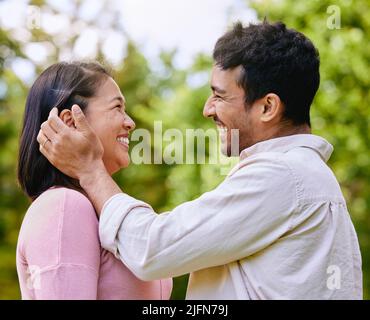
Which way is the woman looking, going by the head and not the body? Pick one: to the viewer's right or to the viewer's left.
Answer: to the viewer's right

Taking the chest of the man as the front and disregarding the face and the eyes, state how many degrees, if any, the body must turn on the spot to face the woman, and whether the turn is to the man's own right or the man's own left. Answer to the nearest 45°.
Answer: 0° — they already face them

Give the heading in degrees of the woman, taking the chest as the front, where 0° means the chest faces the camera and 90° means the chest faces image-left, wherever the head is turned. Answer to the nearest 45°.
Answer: approximately 270°

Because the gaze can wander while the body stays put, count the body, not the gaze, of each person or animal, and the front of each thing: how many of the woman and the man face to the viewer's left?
1

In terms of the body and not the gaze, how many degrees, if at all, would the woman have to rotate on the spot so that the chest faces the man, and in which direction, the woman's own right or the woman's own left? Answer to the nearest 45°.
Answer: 0° — they already face them

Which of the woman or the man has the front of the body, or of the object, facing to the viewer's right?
the woman

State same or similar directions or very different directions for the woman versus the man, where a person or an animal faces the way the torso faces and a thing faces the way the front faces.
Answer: very different directions

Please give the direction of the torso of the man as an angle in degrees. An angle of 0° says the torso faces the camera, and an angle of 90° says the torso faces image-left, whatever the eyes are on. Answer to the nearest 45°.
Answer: approximately 90°

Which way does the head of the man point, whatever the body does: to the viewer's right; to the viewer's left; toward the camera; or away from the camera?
to the viewer's left
